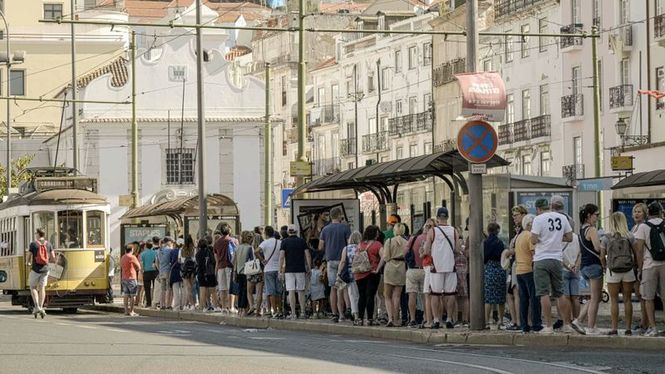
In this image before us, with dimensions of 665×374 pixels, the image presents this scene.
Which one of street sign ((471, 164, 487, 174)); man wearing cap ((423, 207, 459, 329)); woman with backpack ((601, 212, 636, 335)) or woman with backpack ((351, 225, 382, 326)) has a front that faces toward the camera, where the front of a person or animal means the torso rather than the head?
the street sign

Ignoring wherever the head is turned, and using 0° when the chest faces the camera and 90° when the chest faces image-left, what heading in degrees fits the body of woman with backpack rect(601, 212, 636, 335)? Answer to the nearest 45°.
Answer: approximately 180°

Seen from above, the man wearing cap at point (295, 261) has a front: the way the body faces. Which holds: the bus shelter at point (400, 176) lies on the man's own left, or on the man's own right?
on the man's own right

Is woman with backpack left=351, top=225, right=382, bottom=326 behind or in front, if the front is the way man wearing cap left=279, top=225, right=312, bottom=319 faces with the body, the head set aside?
behind

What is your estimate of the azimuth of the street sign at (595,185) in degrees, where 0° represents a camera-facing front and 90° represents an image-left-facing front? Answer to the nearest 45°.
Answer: approximately 0°

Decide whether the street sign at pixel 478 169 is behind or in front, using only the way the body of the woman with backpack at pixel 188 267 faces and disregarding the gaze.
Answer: behind

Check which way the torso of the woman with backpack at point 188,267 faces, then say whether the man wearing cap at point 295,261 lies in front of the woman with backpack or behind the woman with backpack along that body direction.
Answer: behind

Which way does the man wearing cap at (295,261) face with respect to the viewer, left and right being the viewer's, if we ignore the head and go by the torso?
facing away from the viewer

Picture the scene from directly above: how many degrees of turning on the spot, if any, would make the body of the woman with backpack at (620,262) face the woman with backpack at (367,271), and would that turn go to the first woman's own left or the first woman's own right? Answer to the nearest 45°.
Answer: approximately 45° to the first woman's own left

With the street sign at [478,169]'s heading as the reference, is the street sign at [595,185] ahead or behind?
behind

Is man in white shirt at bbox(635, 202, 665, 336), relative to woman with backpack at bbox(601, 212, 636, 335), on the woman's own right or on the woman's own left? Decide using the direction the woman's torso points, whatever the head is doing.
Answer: on the woman's own right
